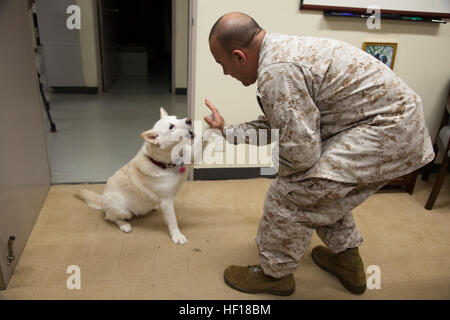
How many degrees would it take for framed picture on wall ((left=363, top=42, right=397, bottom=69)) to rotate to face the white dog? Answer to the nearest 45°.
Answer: approximately 45° to its right

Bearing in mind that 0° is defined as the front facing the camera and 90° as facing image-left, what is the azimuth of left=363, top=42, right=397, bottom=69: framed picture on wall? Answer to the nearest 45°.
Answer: approximately 0°

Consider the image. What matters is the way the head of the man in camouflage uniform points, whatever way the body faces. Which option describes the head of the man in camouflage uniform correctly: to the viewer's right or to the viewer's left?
to the viewer's left

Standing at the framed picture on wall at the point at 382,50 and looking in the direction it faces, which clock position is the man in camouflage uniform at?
The man in camouflage uniform is roughly at 12 o'clock from the framed picture on wall.
